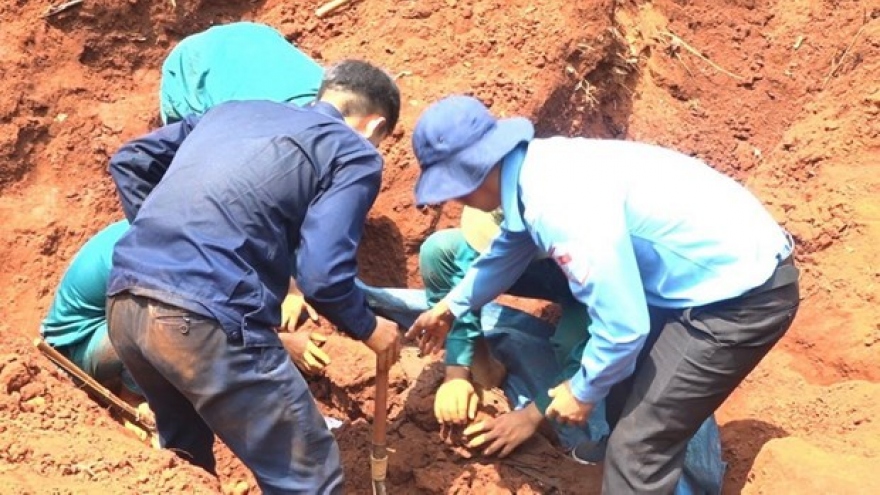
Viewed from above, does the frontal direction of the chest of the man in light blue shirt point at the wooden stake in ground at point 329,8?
no

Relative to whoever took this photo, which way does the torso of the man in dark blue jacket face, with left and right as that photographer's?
facing away from the viewer and to the right of the viewer

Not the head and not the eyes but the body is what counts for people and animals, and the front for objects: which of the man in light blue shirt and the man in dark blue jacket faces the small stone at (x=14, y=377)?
the man in light blue shirt

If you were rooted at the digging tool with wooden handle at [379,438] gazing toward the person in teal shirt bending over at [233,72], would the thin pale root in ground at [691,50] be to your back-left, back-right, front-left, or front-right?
front-right

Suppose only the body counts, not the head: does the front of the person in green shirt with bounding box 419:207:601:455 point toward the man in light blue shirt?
no

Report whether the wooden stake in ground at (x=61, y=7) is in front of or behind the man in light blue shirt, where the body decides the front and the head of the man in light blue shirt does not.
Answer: in front

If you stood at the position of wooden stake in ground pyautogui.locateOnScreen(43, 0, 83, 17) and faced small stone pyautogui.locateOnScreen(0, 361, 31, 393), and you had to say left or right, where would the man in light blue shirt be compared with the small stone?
left

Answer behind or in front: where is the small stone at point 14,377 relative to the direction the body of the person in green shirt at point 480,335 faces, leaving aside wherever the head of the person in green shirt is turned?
in front

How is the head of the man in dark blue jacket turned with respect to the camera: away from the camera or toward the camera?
away from the camera

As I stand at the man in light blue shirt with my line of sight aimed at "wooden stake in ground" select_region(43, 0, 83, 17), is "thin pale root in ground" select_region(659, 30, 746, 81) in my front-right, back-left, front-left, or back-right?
front-right

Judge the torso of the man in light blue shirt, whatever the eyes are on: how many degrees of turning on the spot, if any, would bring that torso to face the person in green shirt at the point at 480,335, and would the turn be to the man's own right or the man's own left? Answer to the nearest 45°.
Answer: approximately 45° to the man's own right

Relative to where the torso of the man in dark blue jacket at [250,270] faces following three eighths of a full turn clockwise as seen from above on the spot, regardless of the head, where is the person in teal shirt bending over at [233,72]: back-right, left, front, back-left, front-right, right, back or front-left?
back

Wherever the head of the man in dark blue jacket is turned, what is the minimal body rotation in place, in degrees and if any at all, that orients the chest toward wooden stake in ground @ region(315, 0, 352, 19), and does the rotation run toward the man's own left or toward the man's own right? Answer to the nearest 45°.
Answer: approximately 45° to the man's own left

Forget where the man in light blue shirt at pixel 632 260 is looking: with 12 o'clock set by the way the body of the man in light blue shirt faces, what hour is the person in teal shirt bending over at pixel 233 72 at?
The person in teal shirt bending over is roughly at 1 o'clock from the man in light blue shirt.

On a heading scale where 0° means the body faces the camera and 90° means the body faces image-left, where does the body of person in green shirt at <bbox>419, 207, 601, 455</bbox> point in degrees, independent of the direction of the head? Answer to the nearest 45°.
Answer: approximately 45°

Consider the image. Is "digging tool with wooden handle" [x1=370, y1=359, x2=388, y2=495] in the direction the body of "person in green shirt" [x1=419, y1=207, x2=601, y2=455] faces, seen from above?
yes

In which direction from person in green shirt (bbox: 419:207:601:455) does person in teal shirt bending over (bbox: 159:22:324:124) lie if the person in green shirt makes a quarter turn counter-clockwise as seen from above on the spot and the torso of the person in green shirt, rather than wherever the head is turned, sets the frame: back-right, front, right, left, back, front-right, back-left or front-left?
back

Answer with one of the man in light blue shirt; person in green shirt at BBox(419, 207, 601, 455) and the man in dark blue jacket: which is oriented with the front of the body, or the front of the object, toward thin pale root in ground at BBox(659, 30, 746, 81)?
the man in dark blue jacket

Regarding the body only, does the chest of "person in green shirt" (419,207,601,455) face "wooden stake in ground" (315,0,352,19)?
no

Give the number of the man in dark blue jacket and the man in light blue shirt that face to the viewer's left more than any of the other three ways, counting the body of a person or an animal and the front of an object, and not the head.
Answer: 1

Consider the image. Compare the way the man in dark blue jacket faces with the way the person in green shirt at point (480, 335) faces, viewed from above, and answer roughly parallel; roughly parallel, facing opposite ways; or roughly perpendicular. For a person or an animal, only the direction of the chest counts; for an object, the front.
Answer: roughly parallel, facing opposite ways
